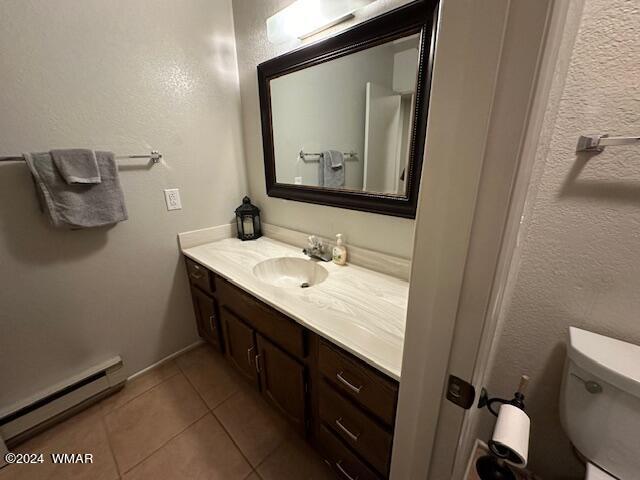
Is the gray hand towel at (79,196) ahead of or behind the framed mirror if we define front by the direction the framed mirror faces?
ahead

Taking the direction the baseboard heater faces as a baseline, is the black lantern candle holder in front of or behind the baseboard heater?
in front

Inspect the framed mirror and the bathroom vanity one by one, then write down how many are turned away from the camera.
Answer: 0

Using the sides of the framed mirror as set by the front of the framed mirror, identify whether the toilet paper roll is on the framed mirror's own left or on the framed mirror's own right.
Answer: on the framed mirror's own left

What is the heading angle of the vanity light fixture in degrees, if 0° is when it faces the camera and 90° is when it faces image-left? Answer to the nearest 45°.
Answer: approximately 45°

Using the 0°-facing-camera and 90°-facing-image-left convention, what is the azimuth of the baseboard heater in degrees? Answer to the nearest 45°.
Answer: approximately 315°

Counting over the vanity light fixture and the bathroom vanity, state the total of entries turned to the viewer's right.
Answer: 0

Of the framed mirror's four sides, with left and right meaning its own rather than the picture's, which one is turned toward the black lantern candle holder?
right

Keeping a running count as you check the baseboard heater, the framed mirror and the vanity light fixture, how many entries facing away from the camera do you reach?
0

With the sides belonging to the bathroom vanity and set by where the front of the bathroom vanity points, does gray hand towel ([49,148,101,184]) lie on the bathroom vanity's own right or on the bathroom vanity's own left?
on the bathroom vanity's own right

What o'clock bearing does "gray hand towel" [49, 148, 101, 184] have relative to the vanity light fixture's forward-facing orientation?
The gray hand towel is roughly at 1 o'clock from the vanity light fixture.

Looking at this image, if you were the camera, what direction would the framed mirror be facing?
facing the viewer and to the left of the viewer

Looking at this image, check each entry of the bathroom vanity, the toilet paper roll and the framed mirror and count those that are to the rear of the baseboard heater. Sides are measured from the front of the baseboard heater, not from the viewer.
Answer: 0

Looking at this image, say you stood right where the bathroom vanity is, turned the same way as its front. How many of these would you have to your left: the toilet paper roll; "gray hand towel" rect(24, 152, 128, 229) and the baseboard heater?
1
